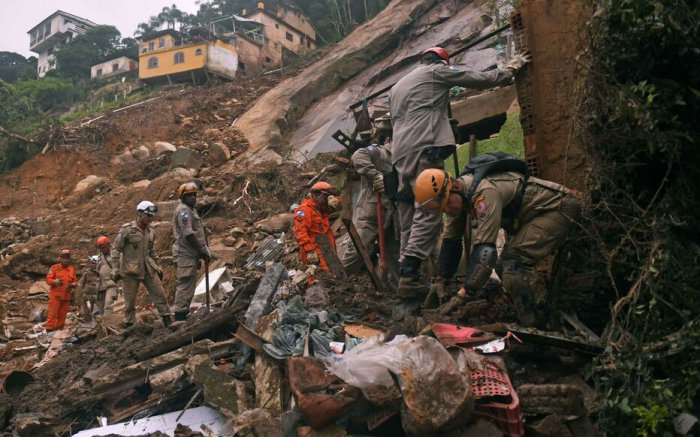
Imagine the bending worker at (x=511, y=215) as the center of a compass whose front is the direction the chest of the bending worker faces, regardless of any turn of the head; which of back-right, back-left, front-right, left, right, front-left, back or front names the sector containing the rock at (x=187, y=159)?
front-right

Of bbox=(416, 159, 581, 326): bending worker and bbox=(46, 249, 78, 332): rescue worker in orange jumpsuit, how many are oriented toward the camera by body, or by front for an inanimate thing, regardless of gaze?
1

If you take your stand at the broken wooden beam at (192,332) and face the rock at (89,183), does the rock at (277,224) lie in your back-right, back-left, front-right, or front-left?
front-right

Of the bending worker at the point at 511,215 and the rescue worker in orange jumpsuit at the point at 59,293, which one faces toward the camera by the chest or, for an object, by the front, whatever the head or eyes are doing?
the rescue worker in orange jumpsuit

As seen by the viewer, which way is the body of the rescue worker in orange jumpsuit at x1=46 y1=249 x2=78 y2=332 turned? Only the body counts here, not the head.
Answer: toward the camera

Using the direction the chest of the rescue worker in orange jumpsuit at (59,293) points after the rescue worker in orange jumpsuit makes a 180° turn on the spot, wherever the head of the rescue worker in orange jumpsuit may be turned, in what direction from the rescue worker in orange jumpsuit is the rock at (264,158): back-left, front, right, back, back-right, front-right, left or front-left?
front-right

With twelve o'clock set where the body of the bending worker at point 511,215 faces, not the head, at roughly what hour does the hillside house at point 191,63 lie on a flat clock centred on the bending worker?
The hillside house is roughly at 2 o'clock from the bending worker.

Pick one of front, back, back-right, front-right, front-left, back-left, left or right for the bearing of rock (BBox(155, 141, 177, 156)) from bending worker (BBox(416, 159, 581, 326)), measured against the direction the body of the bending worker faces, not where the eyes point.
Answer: front-right

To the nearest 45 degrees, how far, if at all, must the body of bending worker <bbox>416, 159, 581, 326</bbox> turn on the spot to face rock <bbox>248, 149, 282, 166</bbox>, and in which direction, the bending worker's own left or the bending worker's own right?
approximately 45° to the bending worker's own right

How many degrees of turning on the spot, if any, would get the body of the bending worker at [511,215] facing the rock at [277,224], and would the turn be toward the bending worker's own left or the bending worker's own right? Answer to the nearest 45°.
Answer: approximately 45° to the bending worker's own right

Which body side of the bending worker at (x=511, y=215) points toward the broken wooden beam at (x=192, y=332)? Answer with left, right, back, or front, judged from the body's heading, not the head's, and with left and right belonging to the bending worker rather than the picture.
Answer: front

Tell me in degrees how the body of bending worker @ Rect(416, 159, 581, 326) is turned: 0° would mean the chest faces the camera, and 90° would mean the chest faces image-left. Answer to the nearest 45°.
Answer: approximately 90°

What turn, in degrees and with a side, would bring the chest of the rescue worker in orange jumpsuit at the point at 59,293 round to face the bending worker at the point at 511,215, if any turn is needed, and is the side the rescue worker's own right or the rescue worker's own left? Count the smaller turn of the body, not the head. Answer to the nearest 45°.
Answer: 0° — they already face them
